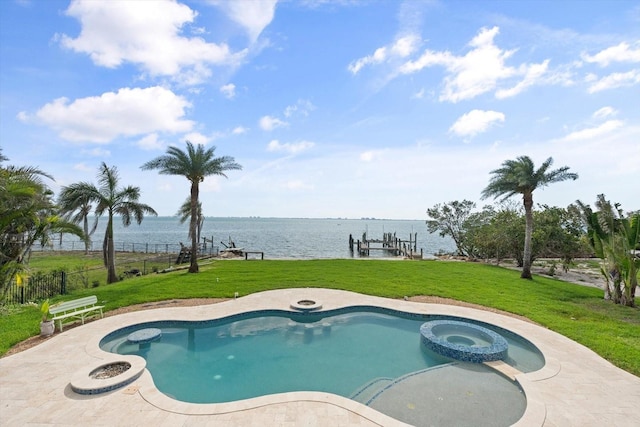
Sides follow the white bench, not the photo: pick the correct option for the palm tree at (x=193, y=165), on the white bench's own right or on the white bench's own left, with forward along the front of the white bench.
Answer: on the white bench's own left

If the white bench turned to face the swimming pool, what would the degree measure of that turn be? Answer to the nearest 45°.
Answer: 0° — it already faces it

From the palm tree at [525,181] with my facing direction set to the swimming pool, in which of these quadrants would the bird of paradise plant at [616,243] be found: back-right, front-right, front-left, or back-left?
front-left

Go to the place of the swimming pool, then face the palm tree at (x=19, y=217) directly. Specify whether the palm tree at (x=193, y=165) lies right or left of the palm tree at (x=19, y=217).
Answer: right

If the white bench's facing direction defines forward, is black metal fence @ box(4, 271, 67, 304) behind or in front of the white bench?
behind

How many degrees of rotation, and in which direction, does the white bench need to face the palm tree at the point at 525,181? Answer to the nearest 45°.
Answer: approximately 45° to its left

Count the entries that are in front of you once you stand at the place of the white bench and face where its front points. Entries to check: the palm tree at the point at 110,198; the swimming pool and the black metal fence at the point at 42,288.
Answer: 1

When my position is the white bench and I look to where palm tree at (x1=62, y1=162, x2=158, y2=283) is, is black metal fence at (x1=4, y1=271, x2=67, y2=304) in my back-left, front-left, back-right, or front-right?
front-left

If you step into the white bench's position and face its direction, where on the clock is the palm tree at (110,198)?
The palm tree is roughly at 8 o'clock from the white bench.

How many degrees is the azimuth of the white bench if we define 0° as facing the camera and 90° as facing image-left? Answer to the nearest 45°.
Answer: approximately 315°
